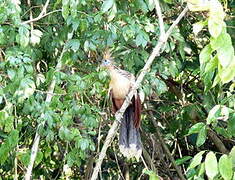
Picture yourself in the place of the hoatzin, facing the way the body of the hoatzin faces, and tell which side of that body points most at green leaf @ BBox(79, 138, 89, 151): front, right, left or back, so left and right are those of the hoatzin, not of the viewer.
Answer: front

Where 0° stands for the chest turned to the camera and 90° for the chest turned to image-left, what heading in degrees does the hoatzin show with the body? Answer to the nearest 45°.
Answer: approximately 45°
